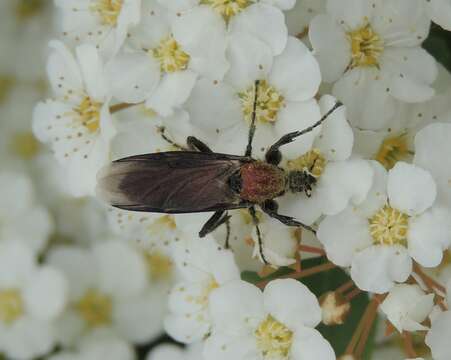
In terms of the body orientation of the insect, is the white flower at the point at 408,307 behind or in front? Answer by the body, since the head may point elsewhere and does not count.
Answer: in front

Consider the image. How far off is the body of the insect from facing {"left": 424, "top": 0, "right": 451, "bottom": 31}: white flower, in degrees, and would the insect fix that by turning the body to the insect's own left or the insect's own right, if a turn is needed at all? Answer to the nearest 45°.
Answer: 0° — it already faces it

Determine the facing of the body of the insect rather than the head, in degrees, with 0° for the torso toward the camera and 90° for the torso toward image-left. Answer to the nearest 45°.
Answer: approximately 270°

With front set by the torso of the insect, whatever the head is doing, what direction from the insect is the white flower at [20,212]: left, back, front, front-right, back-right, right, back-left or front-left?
back-left

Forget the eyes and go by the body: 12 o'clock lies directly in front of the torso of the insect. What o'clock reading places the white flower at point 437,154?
The white flower is roughly at 12 o'clock from the insect.
